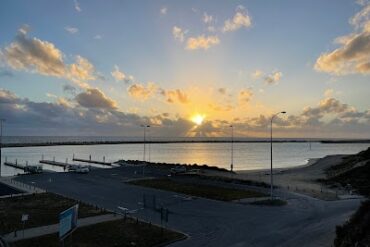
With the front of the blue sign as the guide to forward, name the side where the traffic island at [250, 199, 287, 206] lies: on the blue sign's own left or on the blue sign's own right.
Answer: on the blue sign's own left

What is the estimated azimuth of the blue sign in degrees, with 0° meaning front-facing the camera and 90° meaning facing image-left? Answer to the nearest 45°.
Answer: approximately 315°
